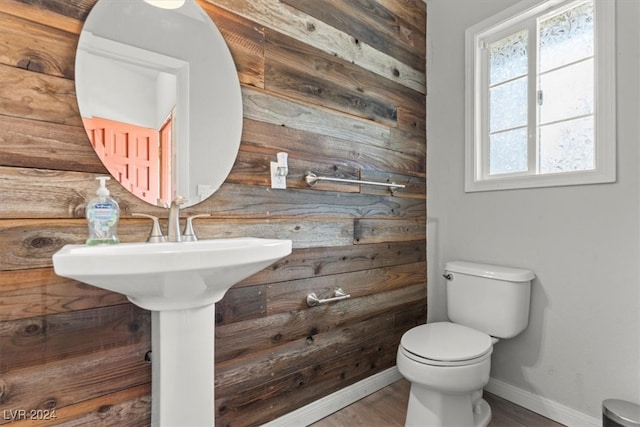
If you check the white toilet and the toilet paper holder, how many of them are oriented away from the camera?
0

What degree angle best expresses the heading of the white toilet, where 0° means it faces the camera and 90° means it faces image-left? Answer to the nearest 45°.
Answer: approximately 45°

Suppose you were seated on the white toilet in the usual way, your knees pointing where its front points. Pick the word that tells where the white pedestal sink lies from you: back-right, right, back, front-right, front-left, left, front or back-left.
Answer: front

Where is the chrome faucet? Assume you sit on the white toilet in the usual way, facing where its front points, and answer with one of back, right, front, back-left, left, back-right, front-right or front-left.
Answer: front

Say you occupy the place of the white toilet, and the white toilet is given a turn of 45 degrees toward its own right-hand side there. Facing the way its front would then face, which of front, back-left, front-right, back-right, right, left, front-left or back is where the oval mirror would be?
front-left

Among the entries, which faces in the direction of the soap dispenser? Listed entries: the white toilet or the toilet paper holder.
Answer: the white toilet

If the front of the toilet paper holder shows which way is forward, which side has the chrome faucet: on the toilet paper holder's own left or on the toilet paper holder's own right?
on the toilet paper holder's own right

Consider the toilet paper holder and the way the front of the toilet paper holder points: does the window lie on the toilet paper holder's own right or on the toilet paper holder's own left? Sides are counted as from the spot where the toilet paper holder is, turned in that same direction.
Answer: on the toilet paper holder's own left

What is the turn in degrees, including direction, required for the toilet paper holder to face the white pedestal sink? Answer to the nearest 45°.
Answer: approximately 90° to its right

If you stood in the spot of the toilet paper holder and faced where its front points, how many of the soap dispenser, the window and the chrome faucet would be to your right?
2

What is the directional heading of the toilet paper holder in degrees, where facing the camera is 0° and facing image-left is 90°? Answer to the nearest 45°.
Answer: approximately 315°
